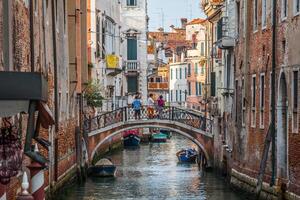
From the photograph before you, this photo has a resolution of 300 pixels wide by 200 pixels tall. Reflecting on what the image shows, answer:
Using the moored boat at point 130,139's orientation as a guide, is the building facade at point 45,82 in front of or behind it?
in front

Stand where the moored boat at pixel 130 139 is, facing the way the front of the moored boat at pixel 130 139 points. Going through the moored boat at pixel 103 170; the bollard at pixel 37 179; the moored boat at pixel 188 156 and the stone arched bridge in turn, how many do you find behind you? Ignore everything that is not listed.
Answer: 0

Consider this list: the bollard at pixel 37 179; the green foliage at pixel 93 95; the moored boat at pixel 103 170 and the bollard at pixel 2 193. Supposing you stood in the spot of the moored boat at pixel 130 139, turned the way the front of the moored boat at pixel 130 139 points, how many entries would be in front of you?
4

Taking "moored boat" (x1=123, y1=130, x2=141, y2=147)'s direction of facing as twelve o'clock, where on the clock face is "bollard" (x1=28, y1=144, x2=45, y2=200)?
The bollard is roughly at 12 o'clock from the moored boat.

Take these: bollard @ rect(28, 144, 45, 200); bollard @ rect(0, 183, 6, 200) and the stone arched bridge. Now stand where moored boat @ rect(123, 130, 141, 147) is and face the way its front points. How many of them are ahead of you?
3

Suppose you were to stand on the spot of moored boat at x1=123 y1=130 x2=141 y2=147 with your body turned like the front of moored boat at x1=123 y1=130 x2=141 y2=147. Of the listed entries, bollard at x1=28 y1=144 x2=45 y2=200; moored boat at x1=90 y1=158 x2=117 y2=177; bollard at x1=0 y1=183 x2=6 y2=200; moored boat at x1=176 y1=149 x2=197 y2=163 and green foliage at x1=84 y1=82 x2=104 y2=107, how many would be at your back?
0

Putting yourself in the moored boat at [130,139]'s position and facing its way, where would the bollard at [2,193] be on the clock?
The bollard is roughly at 12 o'clock from the moored boat.

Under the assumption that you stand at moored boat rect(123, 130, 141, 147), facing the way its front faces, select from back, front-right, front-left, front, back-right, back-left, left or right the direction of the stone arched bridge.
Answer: front

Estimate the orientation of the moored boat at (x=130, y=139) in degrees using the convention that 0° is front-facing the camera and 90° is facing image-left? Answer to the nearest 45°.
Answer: approximately 0°

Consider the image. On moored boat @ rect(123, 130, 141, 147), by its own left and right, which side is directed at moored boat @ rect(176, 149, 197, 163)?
front

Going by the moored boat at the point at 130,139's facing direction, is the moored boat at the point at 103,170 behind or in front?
in front
